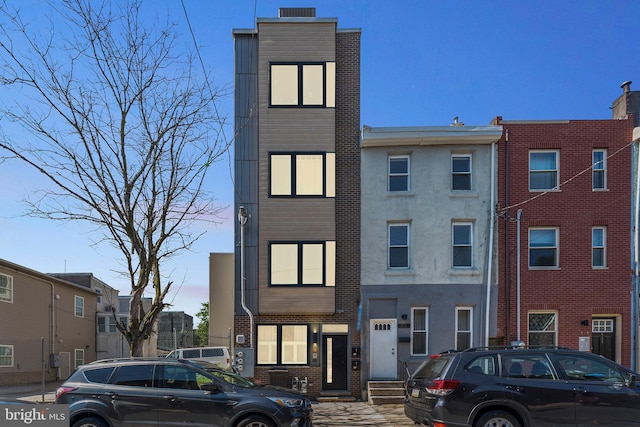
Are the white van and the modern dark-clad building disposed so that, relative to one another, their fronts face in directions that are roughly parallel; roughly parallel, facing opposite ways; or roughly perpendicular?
roughly perpendicular

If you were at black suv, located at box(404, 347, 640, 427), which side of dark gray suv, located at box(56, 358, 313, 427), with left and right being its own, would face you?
front

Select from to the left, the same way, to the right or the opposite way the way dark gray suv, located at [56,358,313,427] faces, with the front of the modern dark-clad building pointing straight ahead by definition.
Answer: to the left

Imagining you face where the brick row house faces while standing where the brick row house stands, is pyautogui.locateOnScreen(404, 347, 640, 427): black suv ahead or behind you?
ahead

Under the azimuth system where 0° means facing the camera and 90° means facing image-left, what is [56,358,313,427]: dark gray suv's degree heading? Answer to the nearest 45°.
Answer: approximately 270°

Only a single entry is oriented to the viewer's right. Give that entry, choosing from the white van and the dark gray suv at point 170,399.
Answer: the dark gray suv

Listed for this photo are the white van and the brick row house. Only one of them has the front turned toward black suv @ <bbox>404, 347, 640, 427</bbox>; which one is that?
the brick row house
